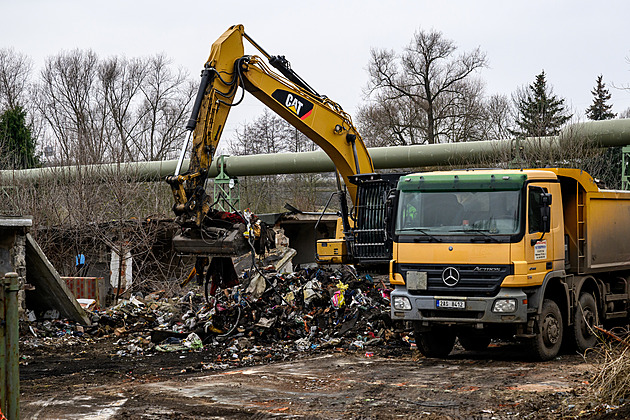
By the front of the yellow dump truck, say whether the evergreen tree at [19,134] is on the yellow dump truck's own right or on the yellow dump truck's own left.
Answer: on the yellow dump truck's own right

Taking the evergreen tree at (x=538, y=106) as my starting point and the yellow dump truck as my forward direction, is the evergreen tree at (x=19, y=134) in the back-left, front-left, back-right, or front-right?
front-right

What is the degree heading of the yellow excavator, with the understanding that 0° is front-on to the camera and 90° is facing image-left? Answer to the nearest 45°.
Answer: approximately 45°

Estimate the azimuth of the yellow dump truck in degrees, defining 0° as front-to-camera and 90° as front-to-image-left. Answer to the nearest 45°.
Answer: approximately 45°

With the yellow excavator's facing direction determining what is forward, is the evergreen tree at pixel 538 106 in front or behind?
behind

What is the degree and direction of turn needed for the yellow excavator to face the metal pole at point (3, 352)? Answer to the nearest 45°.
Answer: approximately 45° to its left

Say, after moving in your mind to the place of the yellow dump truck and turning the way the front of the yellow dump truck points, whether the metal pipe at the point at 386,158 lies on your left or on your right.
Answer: on your right

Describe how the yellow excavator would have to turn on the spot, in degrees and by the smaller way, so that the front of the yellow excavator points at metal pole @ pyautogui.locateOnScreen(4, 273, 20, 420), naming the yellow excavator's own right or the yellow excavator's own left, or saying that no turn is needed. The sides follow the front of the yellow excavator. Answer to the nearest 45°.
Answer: approximately 45° to the yellow excavator's own left

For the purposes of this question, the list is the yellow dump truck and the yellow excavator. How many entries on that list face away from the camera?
0

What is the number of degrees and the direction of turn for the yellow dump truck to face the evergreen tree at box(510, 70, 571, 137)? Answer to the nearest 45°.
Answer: approximately 135° to its right

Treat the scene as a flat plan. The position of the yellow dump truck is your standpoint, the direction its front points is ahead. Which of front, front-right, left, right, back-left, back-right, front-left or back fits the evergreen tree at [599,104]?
back-right

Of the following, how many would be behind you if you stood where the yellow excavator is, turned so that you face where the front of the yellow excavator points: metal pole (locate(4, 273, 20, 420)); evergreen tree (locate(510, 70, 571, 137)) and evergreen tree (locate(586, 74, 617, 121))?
2
